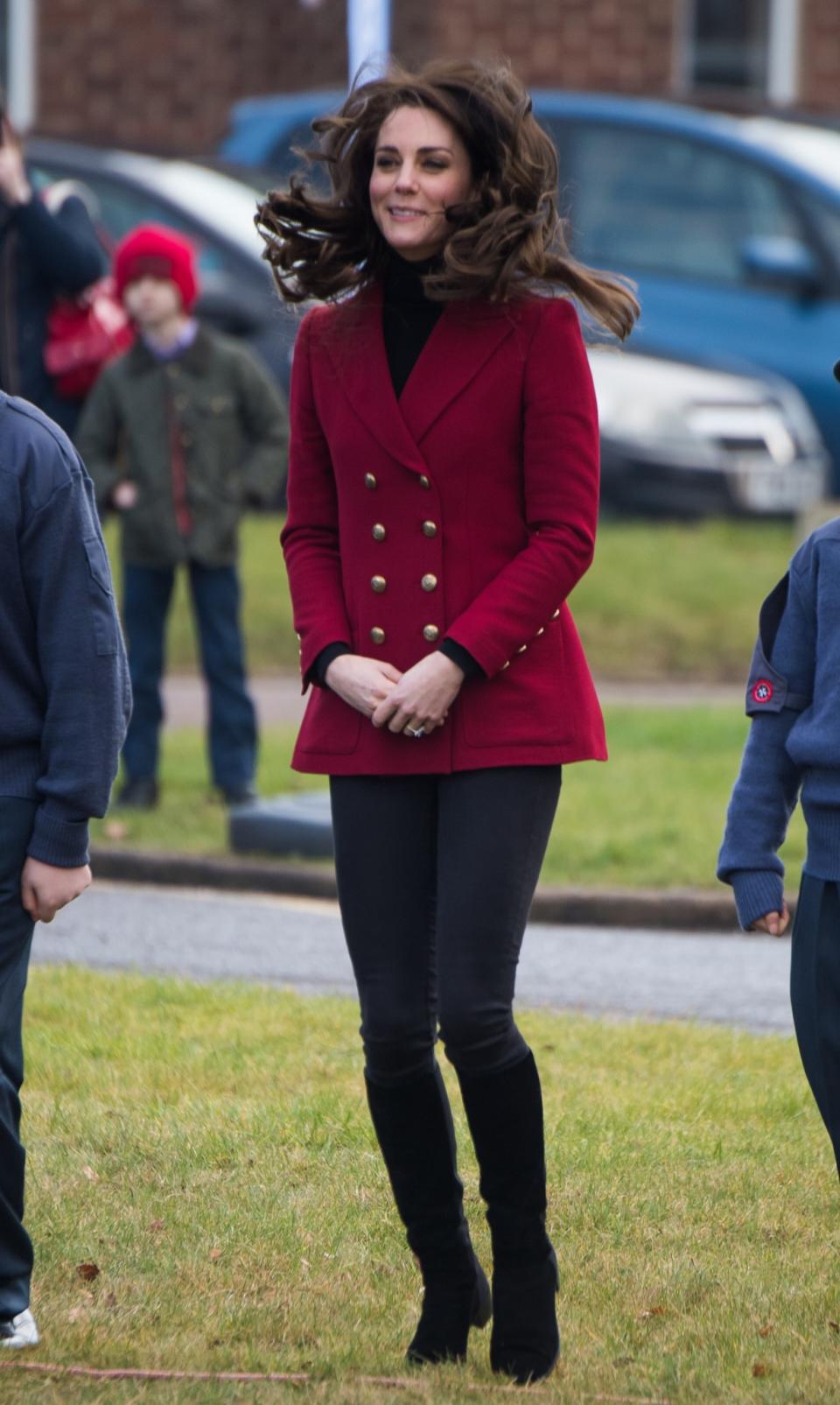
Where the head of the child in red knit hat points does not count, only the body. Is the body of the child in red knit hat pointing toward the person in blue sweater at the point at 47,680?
yes

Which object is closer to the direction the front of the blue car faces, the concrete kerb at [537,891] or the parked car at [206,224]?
the concrete kerb

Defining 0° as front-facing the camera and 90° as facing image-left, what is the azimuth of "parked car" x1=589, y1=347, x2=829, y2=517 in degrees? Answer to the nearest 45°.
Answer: approximately 315°

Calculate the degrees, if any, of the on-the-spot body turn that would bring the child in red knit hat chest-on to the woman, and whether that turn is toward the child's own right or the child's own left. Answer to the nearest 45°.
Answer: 0° — they already face them

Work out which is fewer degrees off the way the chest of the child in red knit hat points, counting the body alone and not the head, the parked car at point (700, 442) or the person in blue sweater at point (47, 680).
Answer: the person in blue sweater

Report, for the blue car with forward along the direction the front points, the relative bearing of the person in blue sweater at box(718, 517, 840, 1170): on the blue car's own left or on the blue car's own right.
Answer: on the blue car's own right

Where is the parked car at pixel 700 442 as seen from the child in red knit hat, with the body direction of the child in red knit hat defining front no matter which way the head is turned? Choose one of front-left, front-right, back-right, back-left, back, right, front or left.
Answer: back-left

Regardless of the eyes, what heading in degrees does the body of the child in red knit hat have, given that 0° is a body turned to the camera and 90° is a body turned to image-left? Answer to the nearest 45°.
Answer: approximately 0°
